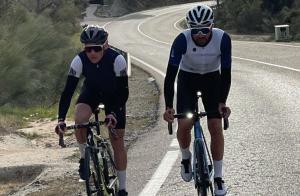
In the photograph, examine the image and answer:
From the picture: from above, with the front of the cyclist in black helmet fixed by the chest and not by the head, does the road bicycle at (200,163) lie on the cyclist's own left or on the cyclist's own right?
on the cyclist's own left

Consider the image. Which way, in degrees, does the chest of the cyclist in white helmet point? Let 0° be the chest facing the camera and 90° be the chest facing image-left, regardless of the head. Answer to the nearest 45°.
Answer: approximately 0°

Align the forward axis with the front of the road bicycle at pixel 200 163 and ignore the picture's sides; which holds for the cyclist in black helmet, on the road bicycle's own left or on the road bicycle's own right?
on the road bicycle's own right

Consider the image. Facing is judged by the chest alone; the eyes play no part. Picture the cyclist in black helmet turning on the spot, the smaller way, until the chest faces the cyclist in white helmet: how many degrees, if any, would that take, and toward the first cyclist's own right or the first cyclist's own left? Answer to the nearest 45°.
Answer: approximately 90° to the first cyclist's own left

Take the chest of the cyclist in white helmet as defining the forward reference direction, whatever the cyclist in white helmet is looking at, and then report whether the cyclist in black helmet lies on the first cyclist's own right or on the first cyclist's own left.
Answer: on the first cyclist's own right

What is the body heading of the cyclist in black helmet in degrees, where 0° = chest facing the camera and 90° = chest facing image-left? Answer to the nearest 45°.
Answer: approximately 0°

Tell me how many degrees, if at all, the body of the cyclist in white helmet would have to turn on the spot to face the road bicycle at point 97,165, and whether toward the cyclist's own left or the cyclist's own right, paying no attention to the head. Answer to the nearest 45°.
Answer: approximately 45° to the cyclist's own right
